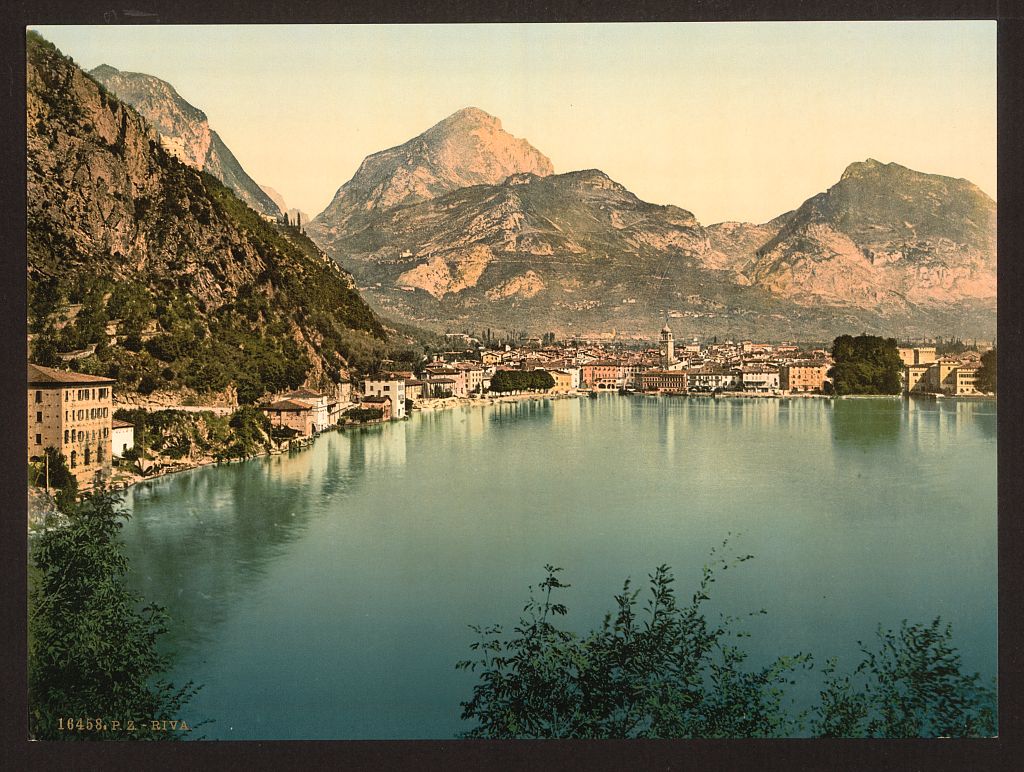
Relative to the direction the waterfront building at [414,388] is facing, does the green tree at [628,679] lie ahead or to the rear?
ahead

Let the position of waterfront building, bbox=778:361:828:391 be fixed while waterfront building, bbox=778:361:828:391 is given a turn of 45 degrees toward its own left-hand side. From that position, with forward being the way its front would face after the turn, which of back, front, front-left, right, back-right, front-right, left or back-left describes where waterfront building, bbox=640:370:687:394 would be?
back-right

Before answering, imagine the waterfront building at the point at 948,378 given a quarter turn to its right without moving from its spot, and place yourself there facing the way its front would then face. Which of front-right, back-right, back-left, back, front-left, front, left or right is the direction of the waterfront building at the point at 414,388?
front

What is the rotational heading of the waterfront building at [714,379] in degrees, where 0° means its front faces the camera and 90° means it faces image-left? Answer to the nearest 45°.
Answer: approximately 0°

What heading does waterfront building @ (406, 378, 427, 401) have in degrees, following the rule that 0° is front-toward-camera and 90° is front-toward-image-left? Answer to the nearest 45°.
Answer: approximately 315°

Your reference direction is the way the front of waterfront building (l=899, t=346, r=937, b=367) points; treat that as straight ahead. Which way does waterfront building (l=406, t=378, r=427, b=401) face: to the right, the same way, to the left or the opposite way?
to the left

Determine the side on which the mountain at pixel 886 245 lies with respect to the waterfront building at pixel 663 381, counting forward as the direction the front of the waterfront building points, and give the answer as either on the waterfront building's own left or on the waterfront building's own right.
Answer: on the waterfront building's own left

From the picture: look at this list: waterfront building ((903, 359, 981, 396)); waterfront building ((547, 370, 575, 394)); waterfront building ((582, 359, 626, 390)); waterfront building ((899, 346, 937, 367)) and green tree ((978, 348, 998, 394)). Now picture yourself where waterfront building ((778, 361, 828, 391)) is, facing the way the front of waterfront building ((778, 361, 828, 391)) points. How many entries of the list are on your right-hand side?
2
